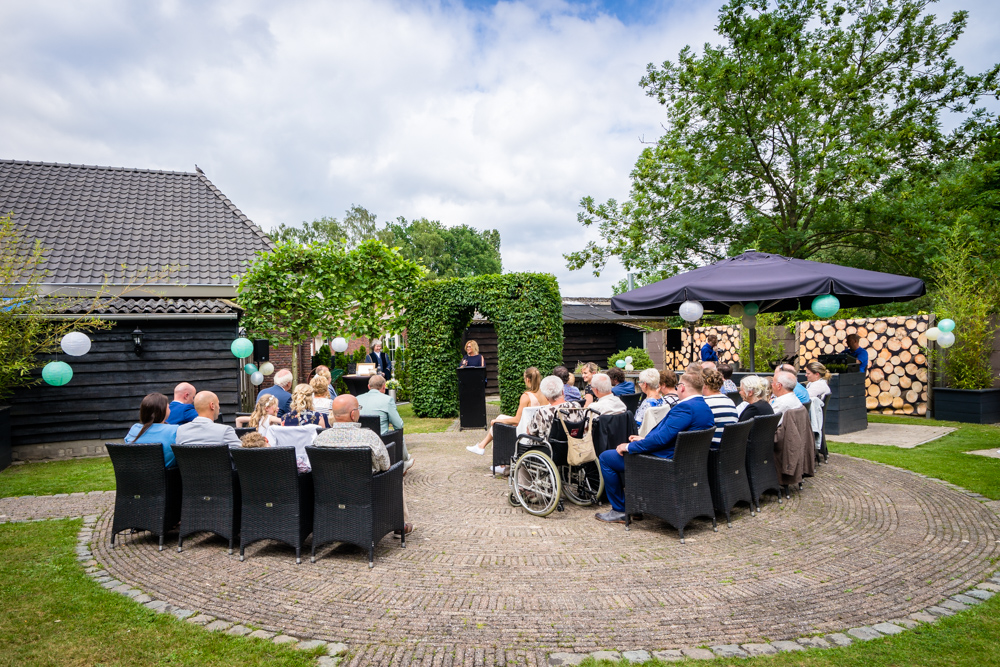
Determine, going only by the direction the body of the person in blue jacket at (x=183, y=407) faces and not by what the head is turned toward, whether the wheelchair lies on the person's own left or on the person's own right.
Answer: on the person's own right

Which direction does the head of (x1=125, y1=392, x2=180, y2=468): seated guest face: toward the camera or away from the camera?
away from the camera

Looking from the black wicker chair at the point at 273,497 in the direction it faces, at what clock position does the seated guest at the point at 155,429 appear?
The seated guest is roughly at 9 o'clock from the black wicker chair.

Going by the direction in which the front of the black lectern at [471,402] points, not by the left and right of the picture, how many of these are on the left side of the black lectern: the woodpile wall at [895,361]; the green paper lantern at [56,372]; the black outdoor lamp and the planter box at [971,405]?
2

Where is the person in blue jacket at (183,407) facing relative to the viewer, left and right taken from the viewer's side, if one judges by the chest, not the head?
facing away from the viewer and to the right of the viewer

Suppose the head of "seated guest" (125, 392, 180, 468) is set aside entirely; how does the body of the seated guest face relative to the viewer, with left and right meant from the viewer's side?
facing away from the viewer and to the right of the viewer

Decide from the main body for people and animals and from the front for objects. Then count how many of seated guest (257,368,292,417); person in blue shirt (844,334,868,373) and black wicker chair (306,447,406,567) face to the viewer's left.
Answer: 1

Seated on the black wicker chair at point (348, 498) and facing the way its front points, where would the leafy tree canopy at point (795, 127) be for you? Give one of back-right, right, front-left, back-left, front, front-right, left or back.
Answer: front

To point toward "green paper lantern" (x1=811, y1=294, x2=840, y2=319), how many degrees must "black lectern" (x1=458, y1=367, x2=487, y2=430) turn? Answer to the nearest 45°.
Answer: approximately 45° to its left

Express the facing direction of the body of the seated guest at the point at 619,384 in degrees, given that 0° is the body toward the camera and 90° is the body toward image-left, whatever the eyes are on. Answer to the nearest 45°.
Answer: approximately 135°

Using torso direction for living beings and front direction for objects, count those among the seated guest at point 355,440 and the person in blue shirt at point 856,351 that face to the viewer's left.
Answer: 1

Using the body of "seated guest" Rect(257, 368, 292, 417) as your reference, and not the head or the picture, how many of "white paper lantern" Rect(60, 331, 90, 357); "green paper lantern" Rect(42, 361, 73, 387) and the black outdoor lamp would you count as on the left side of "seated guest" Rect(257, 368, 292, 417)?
3

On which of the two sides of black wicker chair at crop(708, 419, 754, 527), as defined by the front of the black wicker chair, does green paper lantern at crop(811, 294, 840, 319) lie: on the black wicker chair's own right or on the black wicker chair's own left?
on the black wicker chair's own right

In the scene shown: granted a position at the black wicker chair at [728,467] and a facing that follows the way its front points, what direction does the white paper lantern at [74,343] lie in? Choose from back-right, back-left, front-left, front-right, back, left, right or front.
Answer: front-left

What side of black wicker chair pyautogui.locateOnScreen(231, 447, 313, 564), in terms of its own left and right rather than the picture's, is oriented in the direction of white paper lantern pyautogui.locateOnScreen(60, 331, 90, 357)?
left

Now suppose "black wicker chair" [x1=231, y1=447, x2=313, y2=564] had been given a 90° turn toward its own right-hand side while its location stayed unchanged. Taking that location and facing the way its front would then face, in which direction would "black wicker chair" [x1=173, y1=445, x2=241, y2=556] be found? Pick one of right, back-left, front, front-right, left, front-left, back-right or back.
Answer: back

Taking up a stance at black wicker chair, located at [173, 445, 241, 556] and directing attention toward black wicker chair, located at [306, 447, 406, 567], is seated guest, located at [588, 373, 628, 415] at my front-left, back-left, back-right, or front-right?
front-left

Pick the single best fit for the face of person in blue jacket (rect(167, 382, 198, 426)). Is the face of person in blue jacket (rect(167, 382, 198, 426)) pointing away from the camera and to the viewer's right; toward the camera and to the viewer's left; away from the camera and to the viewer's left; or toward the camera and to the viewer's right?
away from the camera and to the viewer's right

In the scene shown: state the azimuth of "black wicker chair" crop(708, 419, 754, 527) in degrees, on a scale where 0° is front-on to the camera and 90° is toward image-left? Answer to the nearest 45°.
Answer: approximately 135°

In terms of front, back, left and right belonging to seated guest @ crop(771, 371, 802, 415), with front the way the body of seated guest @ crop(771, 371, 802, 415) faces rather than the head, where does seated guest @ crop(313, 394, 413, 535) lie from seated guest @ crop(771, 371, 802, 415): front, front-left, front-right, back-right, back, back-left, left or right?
left

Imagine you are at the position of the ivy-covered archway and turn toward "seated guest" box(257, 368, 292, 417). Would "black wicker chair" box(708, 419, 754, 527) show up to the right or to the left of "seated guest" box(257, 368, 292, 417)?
left
